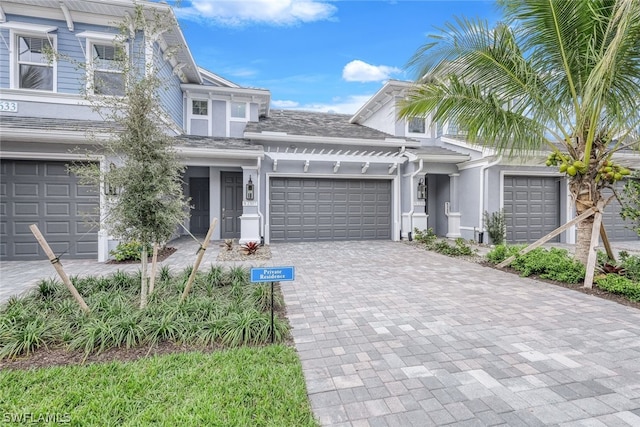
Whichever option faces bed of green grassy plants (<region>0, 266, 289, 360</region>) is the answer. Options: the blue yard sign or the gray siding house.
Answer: the gray siding house

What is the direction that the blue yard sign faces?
toward the camera

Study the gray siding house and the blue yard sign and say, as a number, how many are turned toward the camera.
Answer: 2

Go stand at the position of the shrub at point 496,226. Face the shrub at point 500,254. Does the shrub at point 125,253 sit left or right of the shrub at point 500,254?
right

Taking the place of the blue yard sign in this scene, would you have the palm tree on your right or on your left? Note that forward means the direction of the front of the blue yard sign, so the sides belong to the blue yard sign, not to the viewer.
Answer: on your left

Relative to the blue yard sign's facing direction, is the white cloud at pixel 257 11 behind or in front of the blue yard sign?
behind

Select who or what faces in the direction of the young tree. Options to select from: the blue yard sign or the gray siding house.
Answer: the gray siding house

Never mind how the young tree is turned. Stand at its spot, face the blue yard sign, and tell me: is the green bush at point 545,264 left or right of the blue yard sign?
left

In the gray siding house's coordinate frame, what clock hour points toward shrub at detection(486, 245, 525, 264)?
The shrub is roughly at 10 o'clock from the gray siding house.

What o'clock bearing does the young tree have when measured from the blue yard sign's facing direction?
The young tree is roughly at 4 o'clock from the blue yard sign.

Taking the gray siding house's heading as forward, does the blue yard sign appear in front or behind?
in front
